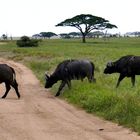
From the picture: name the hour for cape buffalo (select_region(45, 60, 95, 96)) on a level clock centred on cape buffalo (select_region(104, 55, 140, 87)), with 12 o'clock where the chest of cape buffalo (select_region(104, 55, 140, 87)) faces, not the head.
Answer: cape buffalo (select_region(45, 60, 95, 96)) is roughly at 11 o'clock from cape buffalo (select_region(104, 55, 140, 87)).

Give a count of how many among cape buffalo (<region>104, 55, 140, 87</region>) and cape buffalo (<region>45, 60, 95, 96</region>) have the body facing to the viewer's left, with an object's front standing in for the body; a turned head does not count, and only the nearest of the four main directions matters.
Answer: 2

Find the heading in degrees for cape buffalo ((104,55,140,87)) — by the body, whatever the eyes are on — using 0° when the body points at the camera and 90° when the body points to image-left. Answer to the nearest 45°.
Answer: approximately 90°

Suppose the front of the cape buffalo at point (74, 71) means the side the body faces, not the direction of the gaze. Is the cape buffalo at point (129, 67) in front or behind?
behind

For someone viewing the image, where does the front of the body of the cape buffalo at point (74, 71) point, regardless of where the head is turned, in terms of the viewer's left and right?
facing to the left of the viewer
